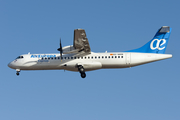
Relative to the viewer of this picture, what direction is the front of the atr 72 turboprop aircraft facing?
facing to the left of the viewer
